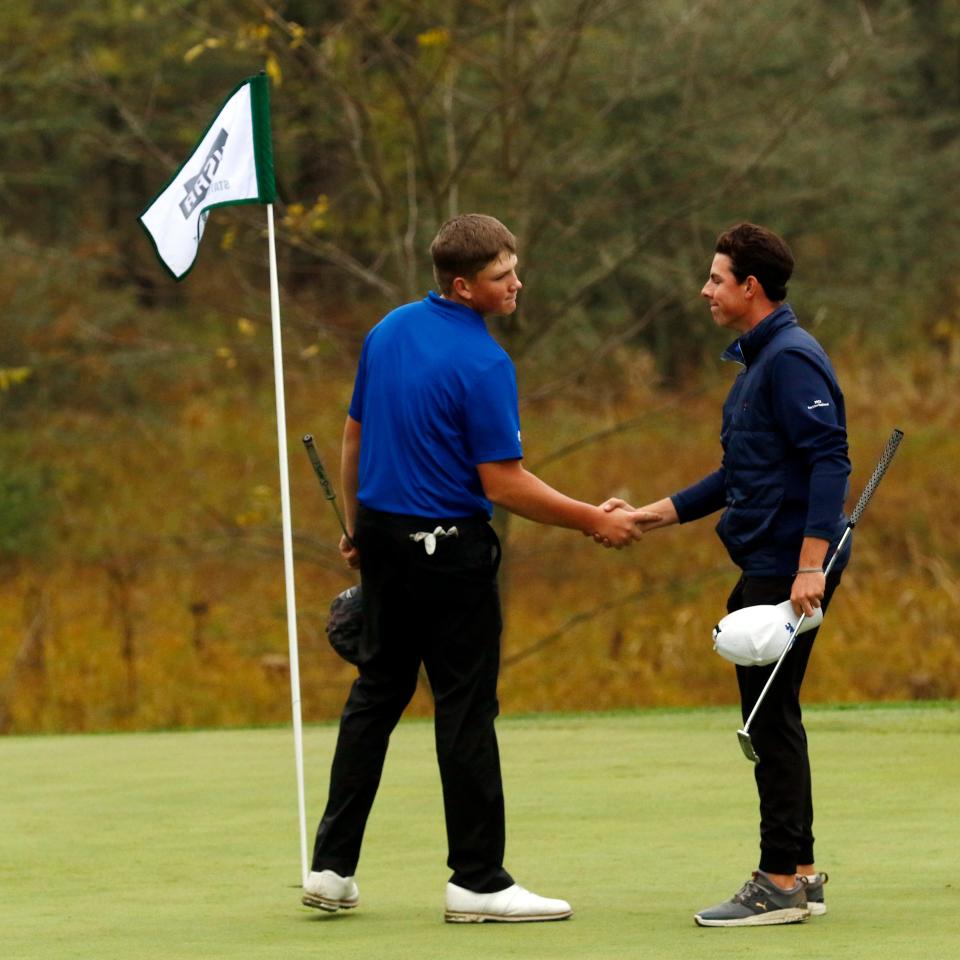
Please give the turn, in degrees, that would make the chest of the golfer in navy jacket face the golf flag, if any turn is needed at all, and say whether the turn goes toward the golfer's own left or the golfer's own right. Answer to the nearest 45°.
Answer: approximately 45° to the golfer's own right

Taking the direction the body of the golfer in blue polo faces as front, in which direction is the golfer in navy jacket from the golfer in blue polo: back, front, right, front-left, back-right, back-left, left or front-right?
front-right

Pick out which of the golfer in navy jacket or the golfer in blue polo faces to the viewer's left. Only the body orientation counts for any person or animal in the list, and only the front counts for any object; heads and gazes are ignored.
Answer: the golfer in navy jacket

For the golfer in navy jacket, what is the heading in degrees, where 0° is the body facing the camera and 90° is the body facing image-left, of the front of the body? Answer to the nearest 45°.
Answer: approximately 90°

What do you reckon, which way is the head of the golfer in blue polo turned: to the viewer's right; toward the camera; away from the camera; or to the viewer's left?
to the viewer's right

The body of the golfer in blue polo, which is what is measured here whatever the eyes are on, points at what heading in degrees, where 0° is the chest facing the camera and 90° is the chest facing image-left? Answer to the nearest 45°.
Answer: approximately 225°

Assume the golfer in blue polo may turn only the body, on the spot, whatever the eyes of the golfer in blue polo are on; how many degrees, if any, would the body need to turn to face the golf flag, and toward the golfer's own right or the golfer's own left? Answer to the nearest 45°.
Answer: approximately 90° to the golfer's own left

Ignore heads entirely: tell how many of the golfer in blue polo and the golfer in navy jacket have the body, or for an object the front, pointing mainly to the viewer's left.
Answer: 1

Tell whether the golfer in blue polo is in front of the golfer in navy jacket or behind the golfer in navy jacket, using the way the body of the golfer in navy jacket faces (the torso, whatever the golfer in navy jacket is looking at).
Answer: in front

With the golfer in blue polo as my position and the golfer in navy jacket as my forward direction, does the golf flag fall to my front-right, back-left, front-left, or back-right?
back-left

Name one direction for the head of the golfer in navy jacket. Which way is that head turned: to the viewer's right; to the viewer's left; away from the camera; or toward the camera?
to the viewer's left
